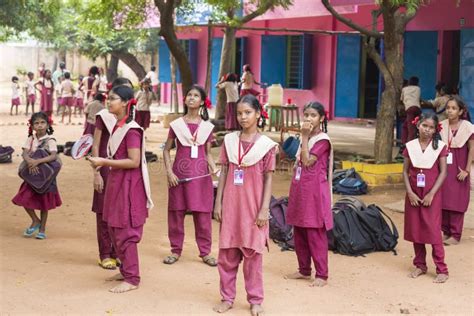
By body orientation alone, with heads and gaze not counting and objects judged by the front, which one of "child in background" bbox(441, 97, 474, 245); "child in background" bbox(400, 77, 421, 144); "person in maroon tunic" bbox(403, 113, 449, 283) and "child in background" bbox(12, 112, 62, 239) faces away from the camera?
"child in background" bbox(400, 77, 421, 144)

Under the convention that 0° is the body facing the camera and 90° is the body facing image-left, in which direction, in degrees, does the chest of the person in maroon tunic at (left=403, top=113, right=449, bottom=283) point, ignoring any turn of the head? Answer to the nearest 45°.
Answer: approximately 0°

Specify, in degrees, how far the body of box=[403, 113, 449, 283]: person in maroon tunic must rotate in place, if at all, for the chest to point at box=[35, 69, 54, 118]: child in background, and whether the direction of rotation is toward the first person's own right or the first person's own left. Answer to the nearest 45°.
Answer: approximately 135° to the first person's own right

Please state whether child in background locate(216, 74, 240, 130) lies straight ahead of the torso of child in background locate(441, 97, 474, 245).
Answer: no

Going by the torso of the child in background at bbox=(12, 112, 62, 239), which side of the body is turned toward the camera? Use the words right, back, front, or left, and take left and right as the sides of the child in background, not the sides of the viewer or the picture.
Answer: front

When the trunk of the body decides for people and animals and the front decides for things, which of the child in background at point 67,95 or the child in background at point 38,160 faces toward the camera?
the child in background at point 38,160

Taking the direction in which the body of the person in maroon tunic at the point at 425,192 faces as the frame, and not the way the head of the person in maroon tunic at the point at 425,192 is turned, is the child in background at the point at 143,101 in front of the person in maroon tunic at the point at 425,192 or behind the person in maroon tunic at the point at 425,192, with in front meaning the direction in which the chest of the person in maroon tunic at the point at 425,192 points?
behind

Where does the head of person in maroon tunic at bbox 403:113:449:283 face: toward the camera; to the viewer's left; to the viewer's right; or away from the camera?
toward the camera

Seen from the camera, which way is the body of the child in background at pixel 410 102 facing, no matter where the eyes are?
away from the camera

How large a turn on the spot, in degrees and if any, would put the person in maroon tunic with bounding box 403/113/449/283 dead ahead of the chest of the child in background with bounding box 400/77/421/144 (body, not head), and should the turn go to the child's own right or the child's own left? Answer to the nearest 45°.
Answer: approximately 180°

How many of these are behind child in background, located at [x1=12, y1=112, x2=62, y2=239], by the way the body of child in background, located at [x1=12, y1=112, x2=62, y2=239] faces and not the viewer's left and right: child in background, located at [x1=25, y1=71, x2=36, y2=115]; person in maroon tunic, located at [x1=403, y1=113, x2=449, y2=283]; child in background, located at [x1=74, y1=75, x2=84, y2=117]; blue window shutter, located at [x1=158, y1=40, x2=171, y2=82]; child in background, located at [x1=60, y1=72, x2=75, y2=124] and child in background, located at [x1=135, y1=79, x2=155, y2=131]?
5

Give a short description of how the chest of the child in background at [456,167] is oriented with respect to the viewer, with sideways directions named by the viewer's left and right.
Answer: facing the viewer and to the left of the viewer

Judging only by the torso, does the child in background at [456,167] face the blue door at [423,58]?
no
